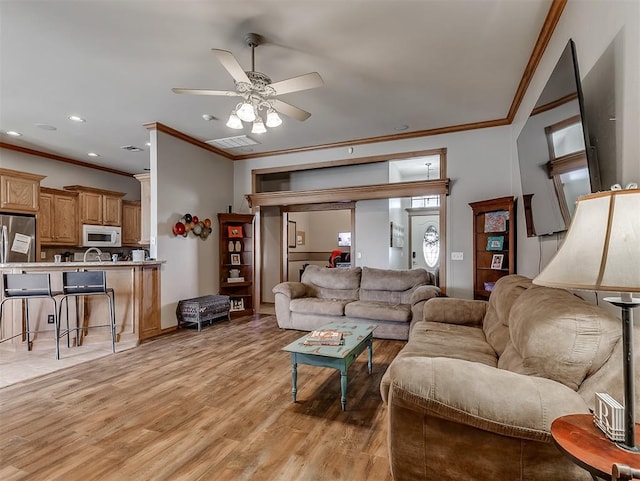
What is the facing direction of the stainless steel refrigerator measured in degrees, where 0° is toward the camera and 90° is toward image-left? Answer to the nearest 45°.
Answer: approximately 0°

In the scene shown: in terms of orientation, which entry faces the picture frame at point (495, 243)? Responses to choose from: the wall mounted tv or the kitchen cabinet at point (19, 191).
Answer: the kitchen cabinet

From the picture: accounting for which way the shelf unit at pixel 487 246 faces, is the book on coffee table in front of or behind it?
in front

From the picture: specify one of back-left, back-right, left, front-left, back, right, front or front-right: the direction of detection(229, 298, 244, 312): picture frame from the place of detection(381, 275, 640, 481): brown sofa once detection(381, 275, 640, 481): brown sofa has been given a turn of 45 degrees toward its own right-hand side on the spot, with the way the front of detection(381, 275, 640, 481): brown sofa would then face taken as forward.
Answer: front

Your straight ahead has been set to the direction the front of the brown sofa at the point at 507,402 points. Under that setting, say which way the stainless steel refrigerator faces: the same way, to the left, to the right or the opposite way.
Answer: the opposite way

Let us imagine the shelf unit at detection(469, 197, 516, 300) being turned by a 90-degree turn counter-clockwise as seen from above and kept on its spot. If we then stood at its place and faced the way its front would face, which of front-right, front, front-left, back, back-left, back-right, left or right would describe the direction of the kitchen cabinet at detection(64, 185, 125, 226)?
back-right

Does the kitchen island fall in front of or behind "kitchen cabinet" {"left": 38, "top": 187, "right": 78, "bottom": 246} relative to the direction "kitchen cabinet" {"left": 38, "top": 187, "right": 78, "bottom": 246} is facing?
in front

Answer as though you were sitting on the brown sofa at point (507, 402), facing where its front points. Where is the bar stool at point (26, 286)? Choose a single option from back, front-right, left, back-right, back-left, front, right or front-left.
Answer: front

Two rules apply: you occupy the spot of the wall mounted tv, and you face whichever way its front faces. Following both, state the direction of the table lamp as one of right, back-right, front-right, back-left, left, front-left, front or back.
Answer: front-left

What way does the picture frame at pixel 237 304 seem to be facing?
toward the camera

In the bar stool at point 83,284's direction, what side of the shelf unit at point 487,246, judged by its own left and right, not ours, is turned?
front

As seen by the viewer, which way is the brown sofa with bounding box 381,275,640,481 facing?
to the viewer's left

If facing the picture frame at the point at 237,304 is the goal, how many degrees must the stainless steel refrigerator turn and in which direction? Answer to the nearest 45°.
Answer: approximately 45° to its left

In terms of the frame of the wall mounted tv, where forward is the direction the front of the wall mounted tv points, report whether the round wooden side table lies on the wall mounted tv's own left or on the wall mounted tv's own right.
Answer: on the wall mounted tv's own left

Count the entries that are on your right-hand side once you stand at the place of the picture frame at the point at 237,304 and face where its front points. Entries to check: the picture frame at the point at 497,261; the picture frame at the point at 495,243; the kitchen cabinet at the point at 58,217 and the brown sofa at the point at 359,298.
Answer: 1

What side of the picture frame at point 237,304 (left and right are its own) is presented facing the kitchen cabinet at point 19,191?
right

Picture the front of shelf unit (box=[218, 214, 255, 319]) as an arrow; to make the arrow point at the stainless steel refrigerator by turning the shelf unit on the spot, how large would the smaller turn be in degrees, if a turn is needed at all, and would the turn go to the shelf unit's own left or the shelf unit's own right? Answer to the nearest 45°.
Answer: approximately 135° to the shelf unit's own right
